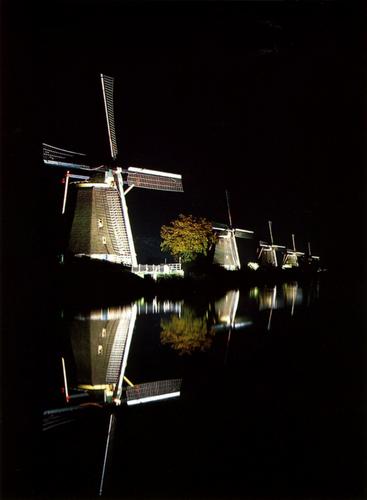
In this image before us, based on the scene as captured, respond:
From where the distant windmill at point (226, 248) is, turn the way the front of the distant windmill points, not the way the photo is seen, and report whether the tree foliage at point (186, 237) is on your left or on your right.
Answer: on your right

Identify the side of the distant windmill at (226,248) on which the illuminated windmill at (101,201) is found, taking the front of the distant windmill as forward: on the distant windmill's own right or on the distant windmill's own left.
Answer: on the distant windmill's own right

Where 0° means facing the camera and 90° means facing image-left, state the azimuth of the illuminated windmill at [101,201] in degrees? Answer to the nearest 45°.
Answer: approximately 315°

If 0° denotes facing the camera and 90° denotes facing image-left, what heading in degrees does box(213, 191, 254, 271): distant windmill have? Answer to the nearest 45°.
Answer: approximately 315°

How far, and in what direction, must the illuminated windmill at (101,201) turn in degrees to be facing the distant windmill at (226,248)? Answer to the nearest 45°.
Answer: approximately 90° to its left

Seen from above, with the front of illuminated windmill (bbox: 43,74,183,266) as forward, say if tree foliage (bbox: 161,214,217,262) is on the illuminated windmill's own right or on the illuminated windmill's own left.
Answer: on the illuminated windmill's own left
